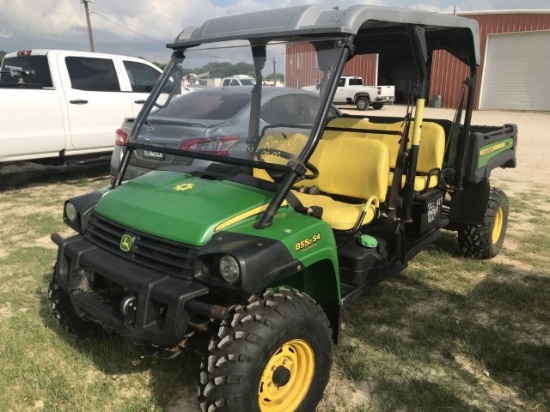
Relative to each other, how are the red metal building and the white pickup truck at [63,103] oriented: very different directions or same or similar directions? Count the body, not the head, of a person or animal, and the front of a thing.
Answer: very different directions

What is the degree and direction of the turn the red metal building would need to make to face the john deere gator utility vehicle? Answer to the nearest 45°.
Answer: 0° — it already faces it

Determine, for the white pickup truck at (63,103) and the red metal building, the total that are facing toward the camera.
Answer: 1

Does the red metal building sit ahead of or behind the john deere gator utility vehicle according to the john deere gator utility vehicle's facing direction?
behind

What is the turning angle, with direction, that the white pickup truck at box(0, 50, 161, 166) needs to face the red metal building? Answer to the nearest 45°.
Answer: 0° — it already faces it

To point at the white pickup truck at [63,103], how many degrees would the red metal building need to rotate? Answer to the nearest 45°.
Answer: approximately 45° to its right

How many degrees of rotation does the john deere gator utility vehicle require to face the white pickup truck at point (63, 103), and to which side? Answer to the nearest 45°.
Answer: approximately 90° to its right

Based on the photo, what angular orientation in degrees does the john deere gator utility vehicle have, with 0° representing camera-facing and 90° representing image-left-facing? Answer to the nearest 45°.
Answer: approximately 45°

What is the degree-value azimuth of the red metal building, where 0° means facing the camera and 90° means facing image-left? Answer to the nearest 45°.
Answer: approximately 0°
